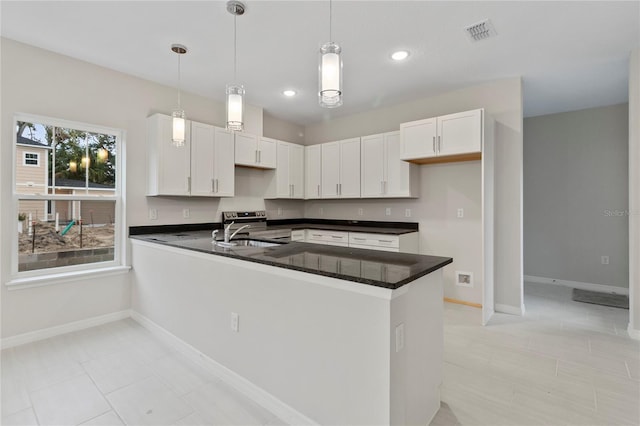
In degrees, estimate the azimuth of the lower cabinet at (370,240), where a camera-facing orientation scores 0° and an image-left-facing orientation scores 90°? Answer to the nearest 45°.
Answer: approximately 45°

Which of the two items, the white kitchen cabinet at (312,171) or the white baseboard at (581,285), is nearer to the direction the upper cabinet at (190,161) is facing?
the white baseboard

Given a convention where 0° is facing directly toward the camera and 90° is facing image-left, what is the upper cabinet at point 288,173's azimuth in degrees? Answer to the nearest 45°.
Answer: approximately 315°

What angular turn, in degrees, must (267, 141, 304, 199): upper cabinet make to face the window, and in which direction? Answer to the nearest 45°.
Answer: approximately 90° to its right

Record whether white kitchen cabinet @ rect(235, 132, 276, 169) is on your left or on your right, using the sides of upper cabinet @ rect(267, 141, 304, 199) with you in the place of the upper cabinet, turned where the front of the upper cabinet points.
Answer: on your right

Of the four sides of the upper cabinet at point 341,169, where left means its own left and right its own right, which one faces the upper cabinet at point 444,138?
left
